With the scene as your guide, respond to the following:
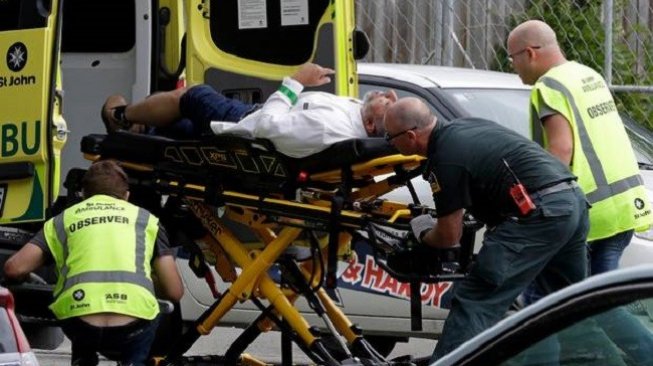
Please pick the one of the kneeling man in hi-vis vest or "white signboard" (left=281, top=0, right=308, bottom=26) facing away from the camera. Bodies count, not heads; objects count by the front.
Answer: the kneeling man in hi-vis vest

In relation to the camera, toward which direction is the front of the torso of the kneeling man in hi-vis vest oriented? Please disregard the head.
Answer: away from the camera

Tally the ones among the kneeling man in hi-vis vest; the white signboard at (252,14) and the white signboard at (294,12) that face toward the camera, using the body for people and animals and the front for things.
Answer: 2

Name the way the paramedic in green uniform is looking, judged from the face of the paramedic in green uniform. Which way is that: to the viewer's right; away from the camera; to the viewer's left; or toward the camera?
to the viewer's left

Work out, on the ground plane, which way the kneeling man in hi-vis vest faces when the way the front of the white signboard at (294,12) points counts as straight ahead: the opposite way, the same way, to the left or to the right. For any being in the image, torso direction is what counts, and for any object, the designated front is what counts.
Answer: the opposite way

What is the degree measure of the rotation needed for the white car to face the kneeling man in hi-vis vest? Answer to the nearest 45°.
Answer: approximately 90° to its right

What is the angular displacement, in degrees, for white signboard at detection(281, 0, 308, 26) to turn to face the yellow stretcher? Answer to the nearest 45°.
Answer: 0° — it already faces it
